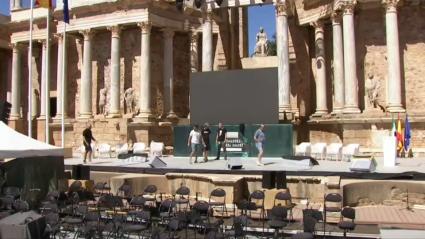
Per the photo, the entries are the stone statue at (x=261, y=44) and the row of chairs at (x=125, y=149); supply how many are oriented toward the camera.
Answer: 2

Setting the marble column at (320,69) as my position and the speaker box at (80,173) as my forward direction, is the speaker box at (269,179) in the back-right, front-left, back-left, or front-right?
front-left

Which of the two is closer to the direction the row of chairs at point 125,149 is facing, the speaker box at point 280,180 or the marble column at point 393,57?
the speaker box

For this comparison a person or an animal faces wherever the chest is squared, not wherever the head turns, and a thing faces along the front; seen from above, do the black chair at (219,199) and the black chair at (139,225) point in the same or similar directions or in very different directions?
same or similar directions

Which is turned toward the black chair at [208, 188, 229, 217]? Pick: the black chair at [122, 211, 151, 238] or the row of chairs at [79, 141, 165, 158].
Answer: the row of chairs

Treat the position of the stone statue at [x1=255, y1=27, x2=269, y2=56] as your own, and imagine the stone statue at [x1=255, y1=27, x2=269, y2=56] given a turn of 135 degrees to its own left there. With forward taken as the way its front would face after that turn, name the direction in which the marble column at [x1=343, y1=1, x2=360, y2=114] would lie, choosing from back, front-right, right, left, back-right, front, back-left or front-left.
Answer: right

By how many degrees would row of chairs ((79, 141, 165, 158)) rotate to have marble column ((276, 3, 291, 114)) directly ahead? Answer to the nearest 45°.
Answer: approximately 90° to its left

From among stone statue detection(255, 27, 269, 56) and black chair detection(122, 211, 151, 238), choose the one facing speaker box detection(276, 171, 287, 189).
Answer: the stone statue

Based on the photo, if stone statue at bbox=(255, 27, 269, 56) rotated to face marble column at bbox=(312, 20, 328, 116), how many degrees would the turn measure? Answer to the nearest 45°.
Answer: approximately 45° to its left

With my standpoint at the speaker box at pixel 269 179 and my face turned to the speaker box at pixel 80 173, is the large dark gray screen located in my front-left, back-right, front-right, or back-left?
front-right

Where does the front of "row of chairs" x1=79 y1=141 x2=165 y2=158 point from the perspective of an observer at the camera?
facing the viewer

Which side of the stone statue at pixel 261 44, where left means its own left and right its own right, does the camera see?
front

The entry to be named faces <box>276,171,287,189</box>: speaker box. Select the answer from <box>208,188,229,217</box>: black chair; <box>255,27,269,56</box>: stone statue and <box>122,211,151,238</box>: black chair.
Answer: the stone statue
